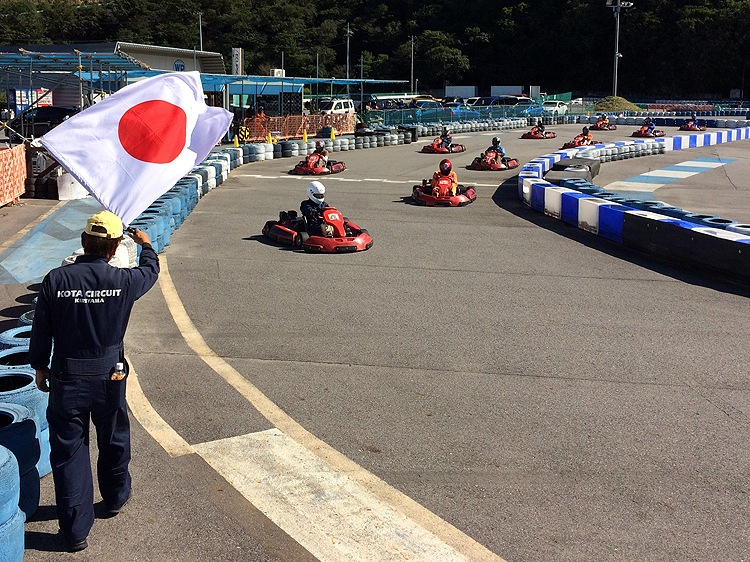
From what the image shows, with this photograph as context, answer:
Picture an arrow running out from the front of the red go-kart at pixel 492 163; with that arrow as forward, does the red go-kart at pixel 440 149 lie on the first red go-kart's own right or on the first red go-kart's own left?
on the first red go-kart's own right

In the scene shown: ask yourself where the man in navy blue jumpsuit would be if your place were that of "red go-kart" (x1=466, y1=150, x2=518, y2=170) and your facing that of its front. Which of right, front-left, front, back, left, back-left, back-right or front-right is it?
front-left

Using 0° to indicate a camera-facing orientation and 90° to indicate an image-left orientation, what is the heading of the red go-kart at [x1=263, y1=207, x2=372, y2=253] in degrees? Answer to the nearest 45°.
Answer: approximately 315°

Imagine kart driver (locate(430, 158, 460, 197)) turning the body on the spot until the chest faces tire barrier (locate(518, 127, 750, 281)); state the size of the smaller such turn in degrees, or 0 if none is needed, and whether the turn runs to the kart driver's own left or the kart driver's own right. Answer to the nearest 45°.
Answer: approximately 45° to the kart driver's own left

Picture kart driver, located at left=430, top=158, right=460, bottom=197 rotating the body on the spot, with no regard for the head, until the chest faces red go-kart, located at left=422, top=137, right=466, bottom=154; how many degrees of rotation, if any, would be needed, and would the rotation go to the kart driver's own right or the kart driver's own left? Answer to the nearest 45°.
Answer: approximately 180°

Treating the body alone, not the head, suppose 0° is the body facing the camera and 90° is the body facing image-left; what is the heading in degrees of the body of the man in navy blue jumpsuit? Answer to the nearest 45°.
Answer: approximately 180°

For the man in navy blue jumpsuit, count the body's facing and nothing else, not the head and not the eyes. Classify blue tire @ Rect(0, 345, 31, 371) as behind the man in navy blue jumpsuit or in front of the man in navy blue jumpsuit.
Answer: in front

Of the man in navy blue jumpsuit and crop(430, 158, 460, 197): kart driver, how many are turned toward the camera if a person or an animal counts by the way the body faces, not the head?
1

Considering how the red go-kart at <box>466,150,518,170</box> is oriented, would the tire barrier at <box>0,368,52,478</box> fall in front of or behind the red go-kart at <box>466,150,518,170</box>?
in front

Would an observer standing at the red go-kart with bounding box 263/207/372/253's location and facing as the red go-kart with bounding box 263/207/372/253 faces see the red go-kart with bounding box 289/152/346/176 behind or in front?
behind

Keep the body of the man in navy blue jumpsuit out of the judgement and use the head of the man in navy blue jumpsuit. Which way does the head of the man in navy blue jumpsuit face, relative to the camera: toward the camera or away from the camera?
away from the camera
